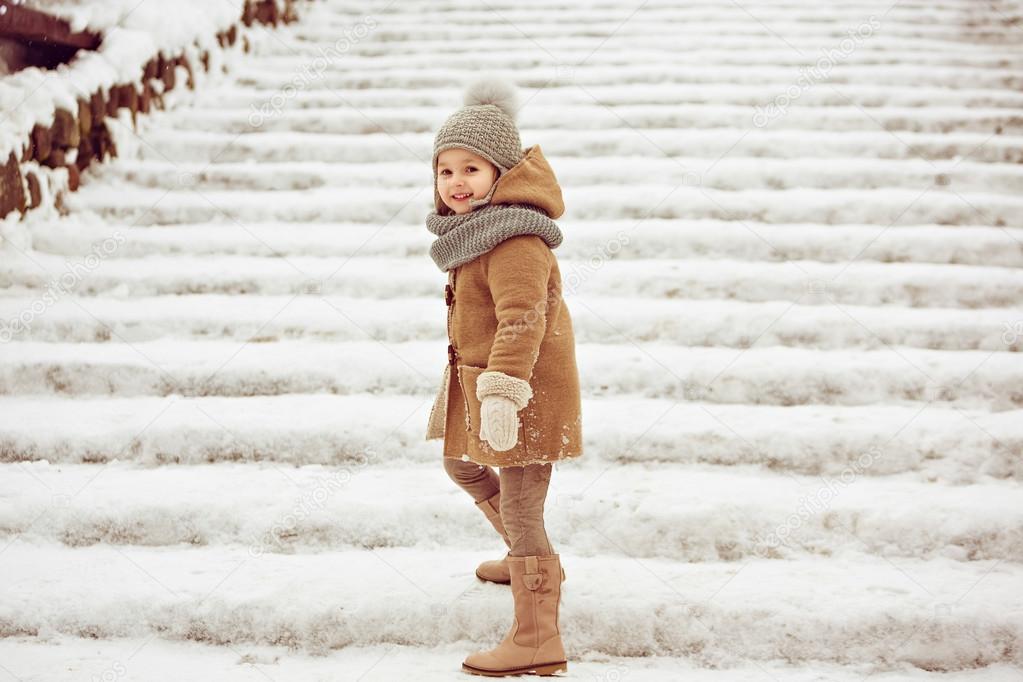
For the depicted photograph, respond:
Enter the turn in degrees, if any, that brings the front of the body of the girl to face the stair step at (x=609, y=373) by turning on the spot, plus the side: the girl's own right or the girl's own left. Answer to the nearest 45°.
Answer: approximately 90° to the girl's own right

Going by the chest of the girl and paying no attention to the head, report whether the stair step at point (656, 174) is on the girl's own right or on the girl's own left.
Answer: on the girl's own right

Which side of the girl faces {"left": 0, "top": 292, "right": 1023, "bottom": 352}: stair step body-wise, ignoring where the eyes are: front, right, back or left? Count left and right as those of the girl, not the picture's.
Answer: right

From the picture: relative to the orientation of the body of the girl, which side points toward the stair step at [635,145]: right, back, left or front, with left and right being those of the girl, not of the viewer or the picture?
right

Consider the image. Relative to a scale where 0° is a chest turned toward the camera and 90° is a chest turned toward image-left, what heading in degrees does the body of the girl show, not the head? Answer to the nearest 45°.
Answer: approximately 90°

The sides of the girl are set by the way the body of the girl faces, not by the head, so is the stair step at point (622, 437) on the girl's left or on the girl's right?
on the girl's right

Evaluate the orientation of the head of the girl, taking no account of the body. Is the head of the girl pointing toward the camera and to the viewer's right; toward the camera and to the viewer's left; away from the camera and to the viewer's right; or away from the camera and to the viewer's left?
toward the camera and to the viewer's left
